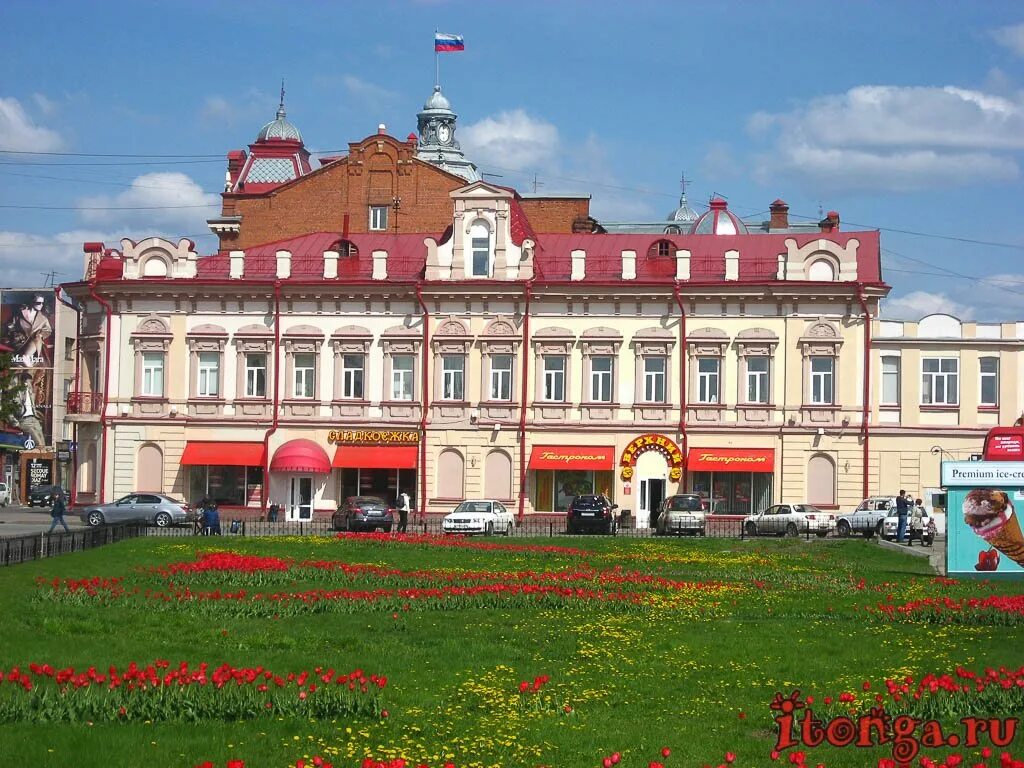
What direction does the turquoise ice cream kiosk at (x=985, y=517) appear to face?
toward the camera

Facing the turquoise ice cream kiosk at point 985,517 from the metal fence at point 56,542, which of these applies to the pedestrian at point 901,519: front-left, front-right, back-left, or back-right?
front-left

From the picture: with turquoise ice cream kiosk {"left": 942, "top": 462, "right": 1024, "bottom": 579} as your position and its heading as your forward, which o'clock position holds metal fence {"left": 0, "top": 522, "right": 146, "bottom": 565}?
The metal fence is roughly at 3 o'clock from the turquoise ice cream kiosk.

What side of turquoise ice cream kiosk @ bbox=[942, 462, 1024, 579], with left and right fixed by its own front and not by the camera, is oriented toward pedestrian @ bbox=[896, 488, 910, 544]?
back
